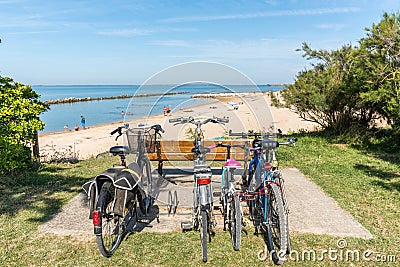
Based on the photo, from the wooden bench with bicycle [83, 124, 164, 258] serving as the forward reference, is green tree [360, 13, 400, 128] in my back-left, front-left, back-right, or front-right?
back-left

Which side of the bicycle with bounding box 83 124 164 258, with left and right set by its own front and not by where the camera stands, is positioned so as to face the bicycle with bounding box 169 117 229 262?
right

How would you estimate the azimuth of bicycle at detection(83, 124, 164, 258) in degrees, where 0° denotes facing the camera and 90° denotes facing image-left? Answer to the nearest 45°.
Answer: approximately 225°

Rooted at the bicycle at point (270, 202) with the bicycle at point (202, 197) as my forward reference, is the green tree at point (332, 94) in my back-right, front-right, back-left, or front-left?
back-right

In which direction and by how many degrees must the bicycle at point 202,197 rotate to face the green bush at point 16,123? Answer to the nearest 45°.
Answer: approximately 45° to its left

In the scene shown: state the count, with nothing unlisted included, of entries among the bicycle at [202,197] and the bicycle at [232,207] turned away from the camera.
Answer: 2

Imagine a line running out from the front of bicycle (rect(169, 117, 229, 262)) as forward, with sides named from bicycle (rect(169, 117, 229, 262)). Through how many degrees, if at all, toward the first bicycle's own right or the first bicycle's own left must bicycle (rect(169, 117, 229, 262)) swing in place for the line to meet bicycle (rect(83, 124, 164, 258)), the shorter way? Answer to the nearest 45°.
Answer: approximately 90° to the first bicycle's own left

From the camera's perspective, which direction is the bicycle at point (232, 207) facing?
away from the camera

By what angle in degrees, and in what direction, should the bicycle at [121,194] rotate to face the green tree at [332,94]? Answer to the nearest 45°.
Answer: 0° — it already faces it

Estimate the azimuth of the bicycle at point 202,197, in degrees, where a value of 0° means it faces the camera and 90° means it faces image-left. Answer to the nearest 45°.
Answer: approximately 180°

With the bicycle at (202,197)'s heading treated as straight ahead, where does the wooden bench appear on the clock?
The wooden bench is roughly at 12 o'clock from the bicycle.
